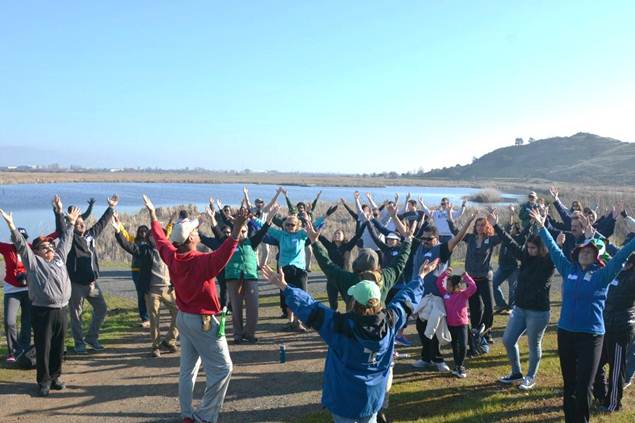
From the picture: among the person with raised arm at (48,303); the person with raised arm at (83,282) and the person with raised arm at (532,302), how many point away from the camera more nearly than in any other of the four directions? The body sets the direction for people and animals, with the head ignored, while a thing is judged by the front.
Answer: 0

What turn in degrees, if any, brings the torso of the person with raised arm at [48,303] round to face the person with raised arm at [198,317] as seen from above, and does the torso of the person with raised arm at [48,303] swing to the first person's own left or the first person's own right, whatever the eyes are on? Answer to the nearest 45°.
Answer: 0° — they already face them

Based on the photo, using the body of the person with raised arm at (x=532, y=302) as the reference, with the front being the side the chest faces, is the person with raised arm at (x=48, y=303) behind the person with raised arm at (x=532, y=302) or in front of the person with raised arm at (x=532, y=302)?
in front

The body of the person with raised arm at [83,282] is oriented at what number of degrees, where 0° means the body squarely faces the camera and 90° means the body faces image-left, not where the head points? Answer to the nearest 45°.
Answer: approximately 315°

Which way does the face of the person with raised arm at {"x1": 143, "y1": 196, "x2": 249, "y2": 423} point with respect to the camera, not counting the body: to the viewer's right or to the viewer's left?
to the viewer's right

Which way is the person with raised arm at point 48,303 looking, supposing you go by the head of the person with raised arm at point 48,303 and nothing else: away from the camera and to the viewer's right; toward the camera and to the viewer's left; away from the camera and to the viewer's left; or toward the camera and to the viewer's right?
toward the camera and to the viewer's right

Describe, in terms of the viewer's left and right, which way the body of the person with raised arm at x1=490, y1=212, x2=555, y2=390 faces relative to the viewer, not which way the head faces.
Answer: facing the viewer and to the left of the viewer

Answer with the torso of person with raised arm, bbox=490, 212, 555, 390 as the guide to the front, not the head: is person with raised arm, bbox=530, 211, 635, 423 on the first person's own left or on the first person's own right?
on the first person's own left

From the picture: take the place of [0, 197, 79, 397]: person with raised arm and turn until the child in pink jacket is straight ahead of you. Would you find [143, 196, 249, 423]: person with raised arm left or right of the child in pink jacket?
right

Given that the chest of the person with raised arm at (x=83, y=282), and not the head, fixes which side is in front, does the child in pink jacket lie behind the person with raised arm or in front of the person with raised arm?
in front

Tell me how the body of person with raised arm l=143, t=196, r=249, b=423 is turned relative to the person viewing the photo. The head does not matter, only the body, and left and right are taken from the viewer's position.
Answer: facing away from the viewer and to the right of the viewer

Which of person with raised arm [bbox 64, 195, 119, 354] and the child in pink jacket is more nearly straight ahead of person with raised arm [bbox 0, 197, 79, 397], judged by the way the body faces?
the child in pink jacket

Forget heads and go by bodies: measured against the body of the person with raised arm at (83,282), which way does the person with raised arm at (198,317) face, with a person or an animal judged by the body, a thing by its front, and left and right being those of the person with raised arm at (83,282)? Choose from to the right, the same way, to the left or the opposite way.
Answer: to the left

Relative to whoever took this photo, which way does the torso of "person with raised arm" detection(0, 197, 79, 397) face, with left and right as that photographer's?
facing the viewer and to the right of the viewer

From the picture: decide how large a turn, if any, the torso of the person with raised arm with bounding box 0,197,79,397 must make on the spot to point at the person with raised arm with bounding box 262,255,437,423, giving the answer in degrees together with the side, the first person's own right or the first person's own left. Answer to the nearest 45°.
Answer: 0° — they already face them

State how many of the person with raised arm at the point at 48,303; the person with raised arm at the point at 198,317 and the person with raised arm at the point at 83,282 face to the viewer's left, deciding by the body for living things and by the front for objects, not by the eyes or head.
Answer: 0

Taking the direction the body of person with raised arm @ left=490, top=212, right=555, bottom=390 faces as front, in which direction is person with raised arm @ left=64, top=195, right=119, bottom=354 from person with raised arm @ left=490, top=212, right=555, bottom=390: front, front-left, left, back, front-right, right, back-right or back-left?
front-right
